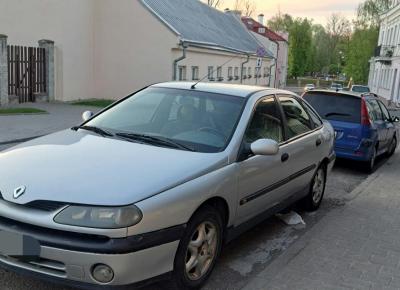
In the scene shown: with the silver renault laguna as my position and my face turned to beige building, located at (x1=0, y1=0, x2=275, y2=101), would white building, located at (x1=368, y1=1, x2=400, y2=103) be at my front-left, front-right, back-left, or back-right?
front-right

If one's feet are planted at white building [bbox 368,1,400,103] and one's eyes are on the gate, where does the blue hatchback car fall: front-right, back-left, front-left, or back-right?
front-left

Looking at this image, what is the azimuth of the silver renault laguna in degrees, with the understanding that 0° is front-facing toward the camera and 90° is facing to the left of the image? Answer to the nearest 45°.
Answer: approximately 45°

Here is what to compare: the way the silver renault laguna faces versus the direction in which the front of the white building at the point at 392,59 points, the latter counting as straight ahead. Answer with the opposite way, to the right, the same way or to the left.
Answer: to the left

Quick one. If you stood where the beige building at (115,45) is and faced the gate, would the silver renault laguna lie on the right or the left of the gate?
left

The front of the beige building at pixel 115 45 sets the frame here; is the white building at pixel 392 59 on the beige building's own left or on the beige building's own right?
on the beige building's own left

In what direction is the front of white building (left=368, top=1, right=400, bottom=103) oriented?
to the viewer's left

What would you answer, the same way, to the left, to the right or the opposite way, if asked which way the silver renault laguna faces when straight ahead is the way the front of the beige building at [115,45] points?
to the right

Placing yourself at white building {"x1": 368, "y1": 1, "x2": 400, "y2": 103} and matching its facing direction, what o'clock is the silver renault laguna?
The silver renault laguna is roughly at 9 o'clock from the white building.

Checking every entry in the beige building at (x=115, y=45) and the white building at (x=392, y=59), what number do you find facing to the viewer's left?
1
